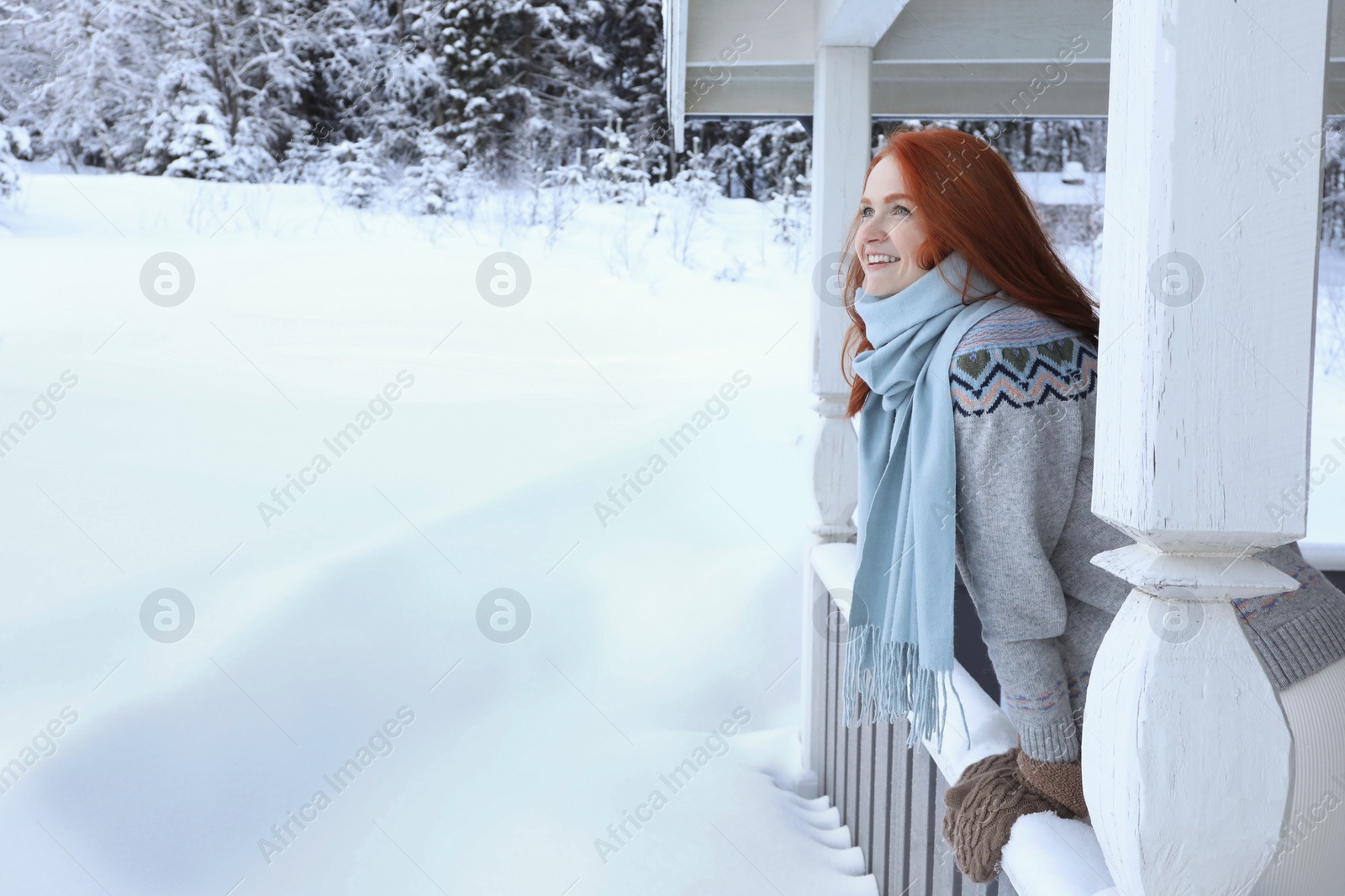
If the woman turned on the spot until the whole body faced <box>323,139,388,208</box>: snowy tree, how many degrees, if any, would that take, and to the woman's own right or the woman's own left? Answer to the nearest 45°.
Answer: approximately 45° to the woman's own right

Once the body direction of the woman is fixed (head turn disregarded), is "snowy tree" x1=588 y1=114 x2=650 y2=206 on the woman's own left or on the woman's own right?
on the woman's own right

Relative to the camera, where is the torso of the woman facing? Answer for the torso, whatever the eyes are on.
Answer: to the viewer's left

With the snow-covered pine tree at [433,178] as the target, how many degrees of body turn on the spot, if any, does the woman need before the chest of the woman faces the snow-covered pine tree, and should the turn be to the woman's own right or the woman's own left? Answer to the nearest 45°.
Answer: approximately 45° to the woman's own right
